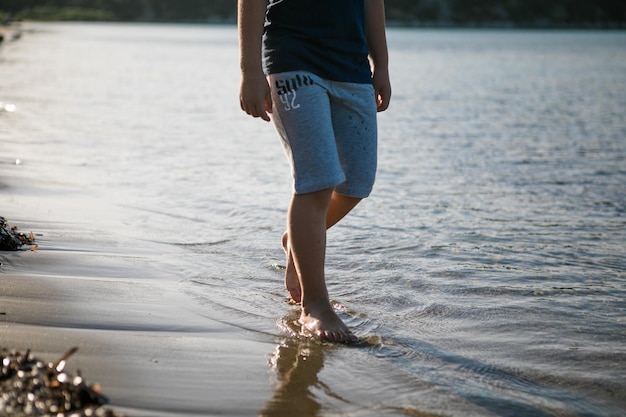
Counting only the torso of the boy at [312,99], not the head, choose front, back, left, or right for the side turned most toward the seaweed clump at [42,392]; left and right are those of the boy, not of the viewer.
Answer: right

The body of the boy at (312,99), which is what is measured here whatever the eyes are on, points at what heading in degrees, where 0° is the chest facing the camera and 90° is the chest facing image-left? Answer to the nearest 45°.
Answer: approximately 315°

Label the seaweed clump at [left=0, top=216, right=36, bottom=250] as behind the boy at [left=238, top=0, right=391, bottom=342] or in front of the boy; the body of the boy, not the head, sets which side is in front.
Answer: behind
